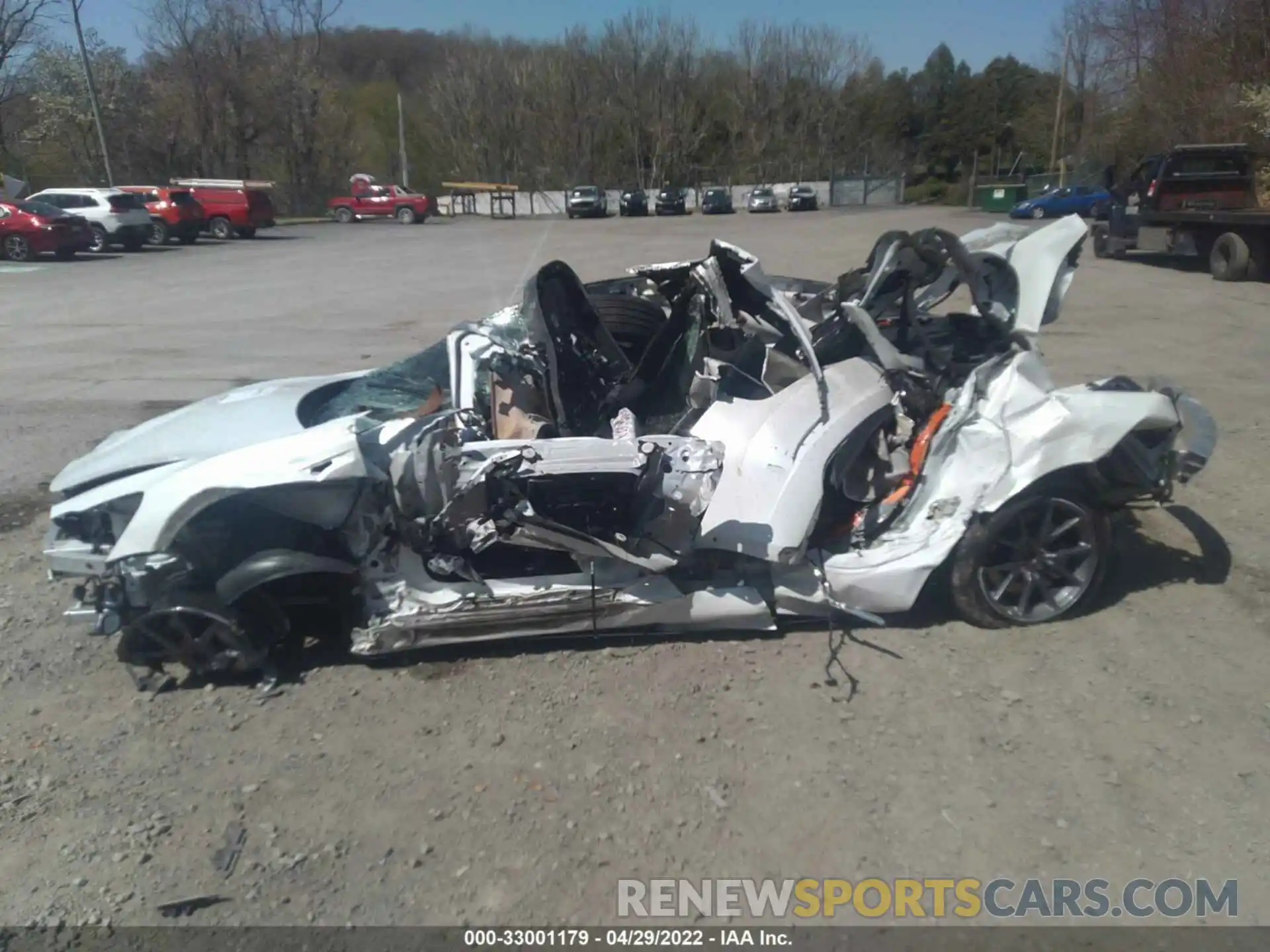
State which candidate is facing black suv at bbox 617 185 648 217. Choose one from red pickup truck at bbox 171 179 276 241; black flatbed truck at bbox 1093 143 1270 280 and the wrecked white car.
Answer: the black flatbed truck

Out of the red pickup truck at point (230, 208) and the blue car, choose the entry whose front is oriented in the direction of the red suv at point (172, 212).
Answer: the blue car

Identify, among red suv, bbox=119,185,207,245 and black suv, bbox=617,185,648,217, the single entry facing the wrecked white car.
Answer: the black suv

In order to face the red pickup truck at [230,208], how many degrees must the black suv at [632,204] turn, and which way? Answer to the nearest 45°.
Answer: approximately 45° to its right

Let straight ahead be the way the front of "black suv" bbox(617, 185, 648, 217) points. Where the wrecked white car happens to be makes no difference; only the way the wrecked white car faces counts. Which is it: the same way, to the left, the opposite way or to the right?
to the right

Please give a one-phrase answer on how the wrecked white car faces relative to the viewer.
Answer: facing to the left of the viewer

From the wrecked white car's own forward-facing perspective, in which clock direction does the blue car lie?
The blue car is roughly at 4 o'clock from the wrecked white car.

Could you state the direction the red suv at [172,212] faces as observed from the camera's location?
facing away from the viewer and to the left of the viewer

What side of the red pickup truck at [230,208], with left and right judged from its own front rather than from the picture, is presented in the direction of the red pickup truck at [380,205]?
right

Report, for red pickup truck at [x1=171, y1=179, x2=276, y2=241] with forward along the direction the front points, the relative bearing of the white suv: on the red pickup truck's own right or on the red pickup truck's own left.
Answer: on the red pickup truck's own left

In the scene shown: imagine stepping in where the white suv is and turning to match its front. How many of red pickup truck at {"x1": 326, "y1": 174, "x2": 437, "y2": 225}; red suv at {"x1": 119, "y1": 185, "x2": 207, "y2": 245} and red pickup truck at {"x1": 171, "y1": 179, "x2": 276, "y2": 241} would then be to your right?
3

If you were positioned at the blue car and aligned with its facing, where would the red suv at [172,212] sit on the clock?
The red suv is roughly at 12 o'clock from the blue car.

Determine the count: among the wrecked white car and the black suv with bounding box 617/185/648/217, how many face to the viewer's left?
1

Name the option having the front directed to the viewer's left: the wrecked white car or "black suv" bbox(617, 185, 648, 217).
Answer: the wrecked white car

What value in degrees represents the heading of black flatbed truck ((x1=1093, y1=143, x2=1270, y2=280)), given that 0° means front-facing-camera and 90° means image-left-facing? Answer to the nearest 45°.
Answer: approximately 135°

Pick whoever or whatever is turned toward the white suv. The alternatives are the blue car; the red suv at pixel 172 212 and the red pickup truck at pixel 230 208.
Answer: the blue car
